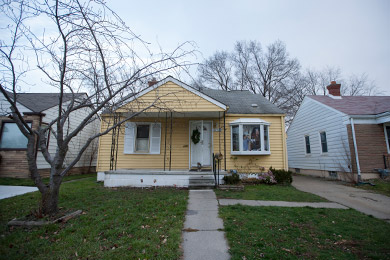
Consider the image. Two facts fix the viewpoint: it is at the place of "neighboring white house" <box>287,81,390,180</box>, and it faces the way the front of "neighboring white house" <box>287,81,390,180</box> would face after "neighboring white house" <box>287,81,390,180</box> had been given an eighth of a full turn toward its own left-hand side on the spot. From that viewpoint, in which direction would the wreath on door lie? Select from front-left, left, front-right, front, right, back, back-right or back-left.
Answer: back-right

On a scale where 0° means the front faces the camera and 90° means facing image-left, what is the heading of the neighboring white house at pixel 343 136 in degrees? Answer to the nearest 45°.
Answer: approximately 315°

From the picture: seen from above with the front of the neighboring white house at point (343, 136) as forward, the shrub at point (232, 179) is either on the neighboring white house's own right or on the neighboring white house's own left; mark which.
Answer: on the neighboring white house's own right

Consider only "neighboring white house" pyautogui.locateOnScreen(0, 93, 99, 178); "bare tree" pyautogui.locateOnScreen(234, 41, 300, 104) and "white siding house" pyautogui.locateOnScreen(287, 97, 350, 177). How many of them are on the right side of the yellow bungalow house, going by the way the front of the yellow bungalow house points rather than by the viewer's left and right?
1

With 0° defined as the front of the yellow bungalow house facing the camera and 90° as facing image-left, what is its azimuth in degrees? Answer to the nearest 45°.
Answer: approximately 0°

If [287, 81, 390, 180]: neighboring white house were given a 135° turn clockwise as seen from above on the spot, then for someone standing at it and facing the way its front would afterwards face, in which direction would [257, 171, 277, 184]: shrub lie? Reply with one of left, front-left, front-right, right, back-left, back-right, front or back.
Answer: front-left

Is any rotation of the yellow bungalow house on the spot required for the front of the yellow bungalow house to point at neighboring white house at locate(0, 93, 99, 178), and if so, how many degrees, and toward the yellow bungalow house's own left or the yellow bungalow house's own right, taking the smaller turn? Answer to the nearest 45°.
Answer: approximately 90° to the yellow bungalow house's own right

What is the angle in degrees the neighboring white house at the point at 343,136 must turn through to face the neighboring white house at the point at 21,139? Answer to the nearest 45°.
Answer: approximately 90° to its right

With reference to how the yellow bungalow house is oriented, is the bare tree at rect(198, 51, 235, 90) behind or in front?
behind

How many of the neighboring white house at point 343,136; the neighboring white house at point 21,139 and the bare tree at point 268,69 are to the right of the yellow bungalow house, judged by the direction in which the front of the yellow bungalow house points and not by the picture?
1

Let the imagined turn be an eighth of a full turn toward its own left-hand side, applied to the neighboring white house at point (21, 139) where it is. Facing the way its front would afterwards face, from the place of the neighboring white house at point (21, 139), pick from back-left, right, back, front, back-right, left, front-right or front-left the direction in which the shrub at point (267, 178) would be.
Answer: front-left

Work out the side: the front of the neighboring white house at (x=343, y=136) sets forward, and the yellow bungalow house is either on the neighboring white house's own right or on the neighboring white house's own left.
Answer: on the neighboring white house's own right

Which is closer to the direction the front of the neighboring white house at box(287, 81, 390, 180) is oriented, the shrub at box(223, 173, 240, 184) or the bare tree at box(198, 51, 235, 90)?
the shrub
